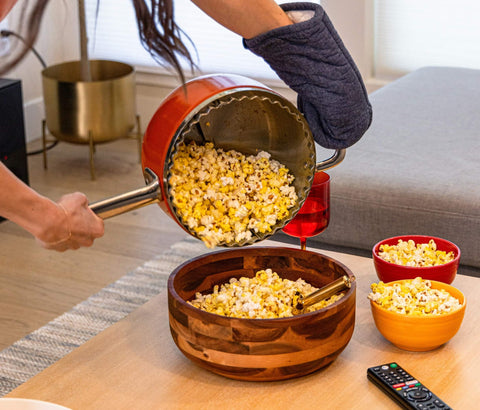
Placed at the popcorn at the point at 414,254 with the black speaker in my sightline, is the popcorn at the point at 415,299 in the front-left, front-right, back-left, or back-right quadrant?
back-left

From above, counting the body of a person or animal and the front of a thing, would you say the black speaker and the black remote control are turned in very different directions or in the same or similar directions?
very different directions

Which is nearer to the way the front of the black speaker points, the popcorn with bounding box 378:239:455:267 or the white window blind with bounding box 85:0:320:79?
the popcorn

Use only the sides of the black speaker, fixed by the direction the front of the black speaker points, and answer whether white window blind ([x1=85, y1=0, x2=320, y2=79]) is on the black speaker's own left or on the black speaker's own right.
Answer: on the black speaker's own left

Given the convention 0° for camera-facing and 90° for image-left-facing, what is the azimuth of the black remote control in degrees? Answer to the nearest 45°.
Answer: approximately 135°

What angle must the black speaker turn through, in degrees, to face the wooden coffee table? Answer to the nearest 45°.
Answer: approximately 45° to its right

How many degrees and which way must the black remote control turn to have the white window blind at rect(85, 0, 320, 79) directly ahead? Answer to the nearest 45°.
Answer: approximately 45° to its right
